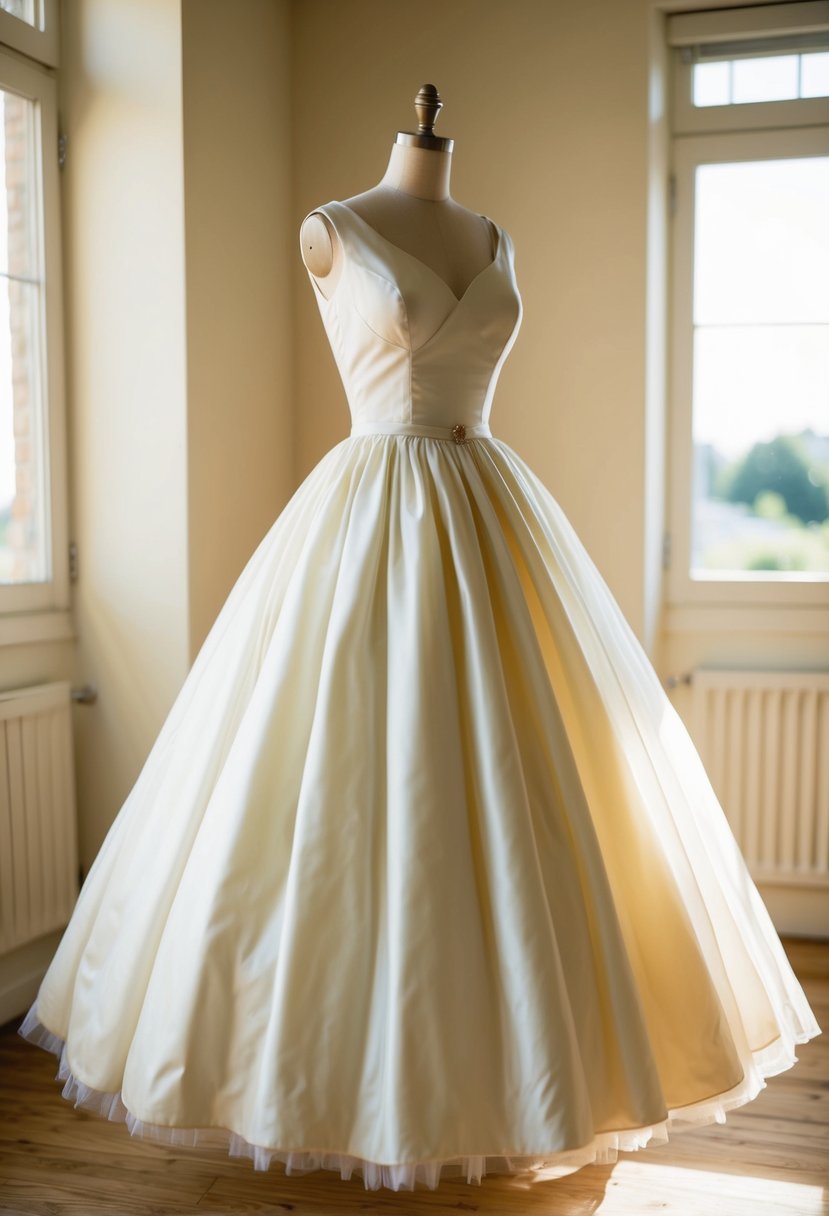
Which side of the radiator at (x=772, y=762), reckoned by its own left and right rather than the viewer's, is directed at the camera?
front

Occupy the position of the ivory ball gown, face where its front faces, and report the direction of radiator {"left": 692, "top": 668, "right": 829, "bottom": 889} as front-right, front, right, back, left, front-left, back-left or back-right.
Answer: left

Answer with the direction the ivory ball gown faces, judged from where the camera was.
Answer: facing the viewer and to the right of the viewer

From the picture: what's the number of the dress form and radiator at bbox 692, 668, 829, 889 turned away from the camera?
0

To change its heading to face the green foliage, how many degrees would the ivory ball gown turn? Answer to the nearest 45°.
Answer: approximately 90° to its left

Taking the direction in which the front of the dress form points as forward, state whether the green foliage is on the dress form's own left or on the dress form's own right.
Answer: on the dress form's own left

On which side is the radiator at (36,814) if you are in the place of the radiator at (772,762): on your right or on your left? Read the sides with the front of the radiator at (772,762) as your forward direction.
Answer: on your right

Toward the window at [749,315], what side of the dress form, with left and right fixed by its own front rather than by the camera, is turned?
left
